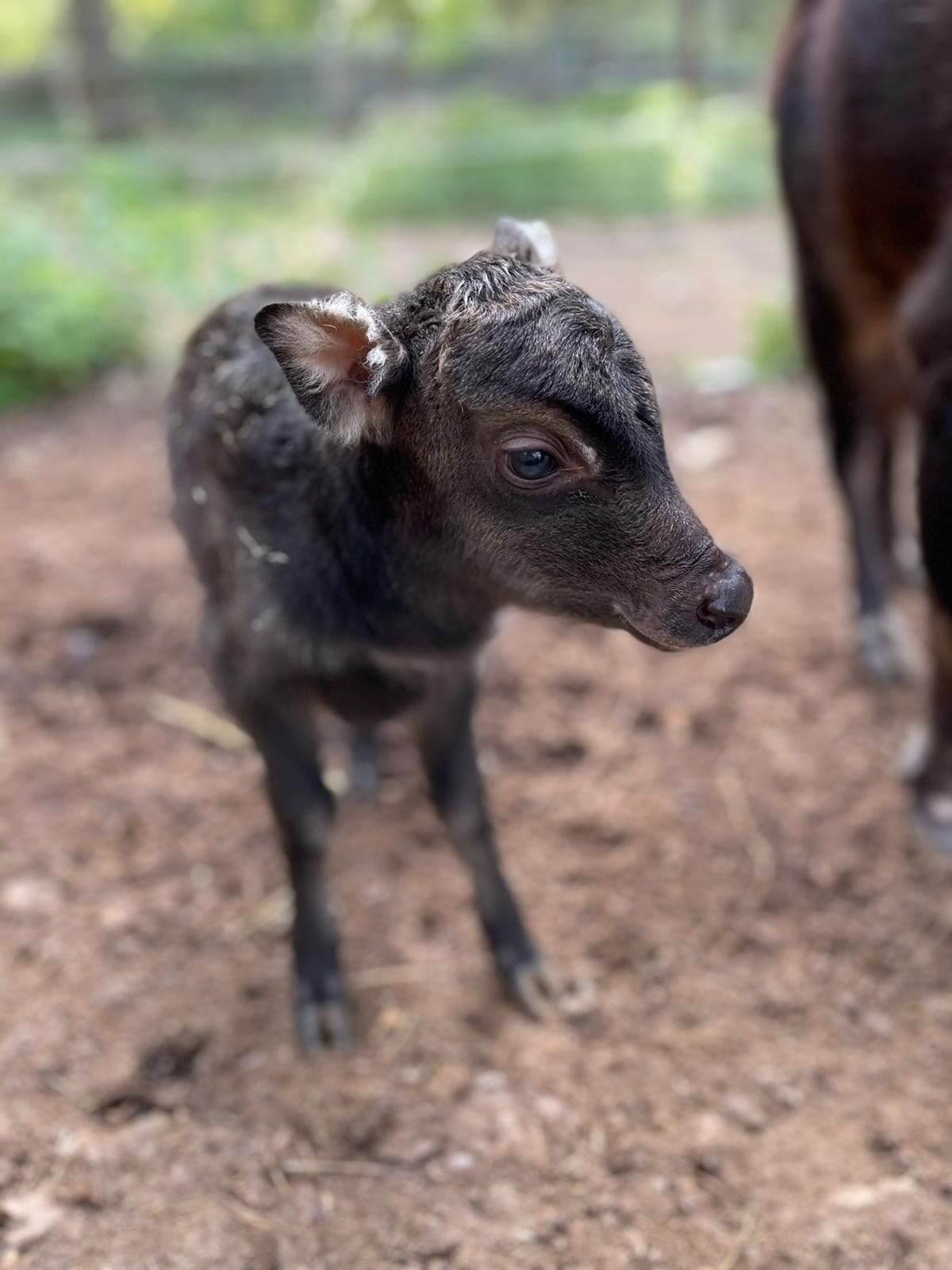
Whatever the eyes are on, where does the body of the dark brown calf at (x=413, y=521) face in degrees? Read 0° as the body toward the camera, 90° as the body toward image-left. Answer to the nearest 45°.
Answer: approximately 315°

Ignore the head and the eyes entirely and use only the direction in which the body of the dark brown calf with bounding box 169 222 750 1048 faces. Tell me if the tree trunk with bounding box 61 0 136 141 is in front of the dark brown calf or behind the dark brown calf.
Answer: behind

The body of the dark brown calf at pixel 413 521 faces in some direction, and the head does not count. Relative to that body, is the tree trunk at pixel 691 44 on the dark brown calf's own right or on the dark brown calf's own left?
on the dark brown calf's own left

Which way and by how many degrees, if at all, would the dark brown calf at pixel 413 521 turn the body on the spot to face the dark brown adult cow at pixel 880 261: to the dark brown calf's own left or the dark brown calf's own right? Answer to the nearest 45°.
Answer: approximately 90° to the dark brown calf's own left
